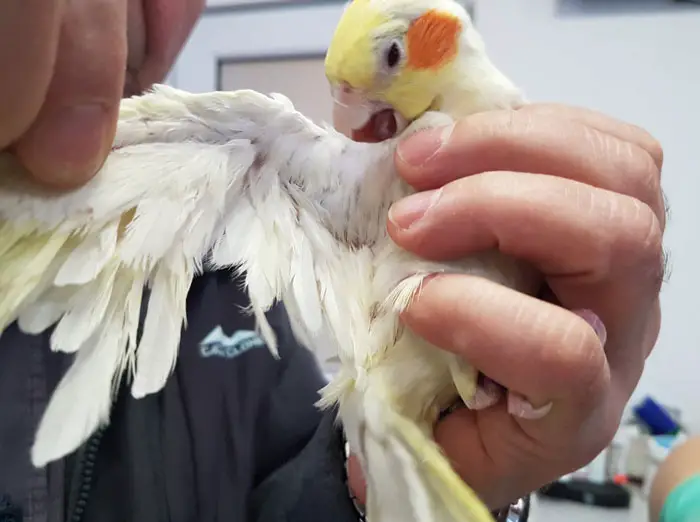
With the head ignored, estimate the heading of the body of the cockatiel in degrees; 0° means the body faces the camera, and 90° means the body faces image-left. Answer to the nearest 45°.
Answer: approximately 45°
